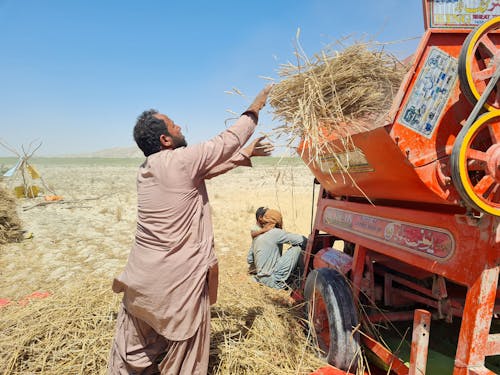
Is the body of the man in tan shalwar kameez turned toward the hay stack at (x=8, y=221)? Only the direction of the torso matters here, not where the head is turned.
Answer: no

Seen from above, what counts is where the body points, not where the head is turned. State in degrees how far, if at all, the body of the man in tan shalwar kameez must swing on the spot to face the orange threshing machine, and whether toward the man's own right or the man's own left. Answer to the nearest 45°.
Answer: approximately 45° to the man's own right

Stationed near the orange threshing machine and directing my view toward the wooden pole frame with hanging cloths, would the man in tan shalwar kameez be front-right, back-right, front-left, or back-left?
front-left

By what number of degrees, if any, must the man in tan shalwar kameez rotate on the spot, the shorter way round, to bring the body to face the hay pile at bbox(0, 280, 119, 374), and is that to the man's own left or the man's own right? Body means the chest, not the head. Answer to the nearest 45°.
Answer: approximately 90° to the man's own left

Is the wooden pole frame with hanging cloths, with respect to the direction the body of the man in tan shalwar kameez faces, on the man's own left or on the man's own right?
on the man's own left

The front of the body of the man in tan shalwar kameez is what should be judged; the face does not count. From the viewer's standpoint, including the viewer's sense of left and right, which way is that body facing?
facing away from the viewer and to the right of the viewer
